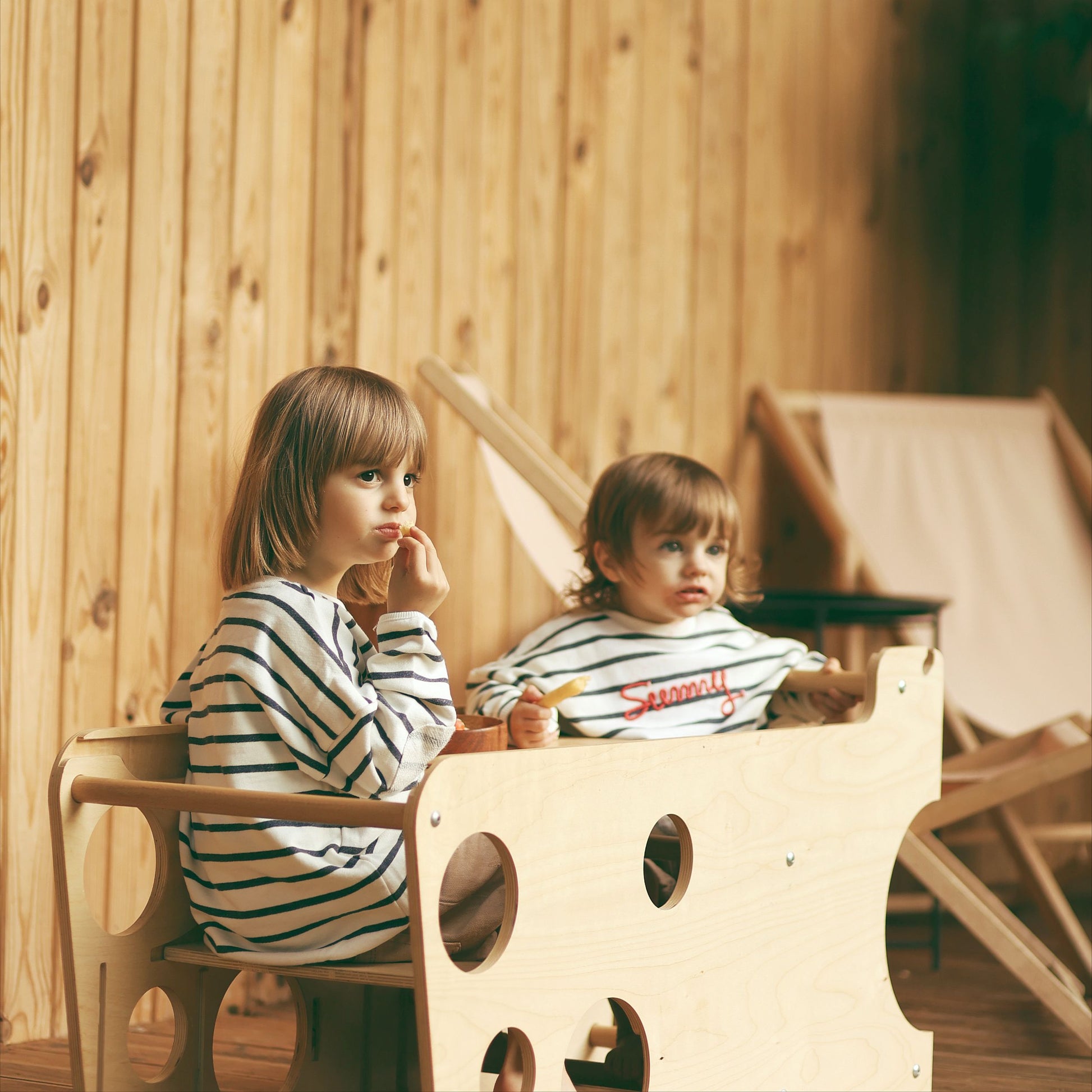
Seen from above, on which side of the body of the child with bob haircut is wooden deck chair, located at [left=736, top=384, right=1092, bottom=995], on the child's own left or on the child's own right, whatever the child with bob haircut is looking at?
on the child's own left

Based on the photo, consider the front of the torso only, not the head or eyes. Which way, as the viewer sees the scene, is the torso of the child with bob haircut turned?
to the viewer's right

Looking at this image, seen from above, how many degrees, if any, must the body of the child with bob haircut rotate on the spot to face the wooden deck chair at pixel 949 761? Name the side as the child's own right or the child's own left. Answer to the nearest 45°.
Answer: approximately 45° to the child's own left

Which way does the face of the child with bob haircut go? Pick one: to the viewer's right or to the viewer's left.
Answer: to the viewer's right

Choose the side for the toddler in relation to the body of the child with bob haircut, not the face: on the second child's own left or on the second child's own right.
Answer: on the second child's own left
